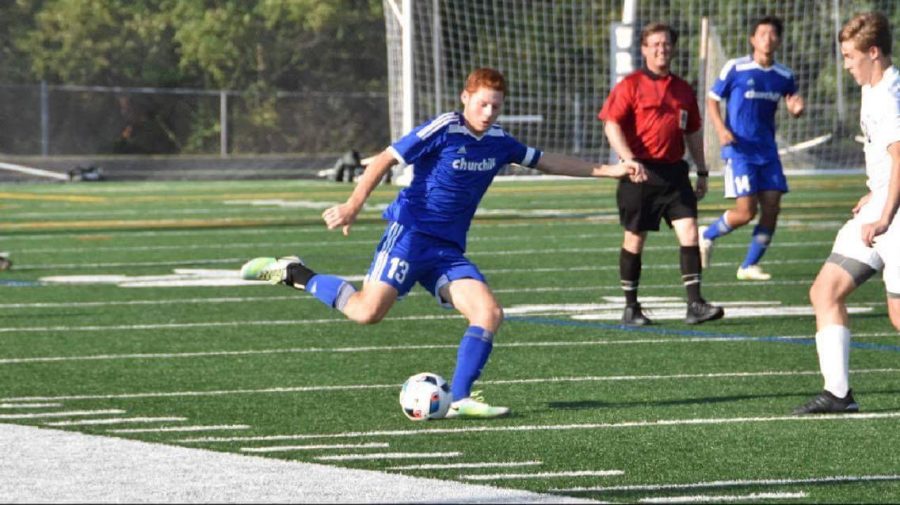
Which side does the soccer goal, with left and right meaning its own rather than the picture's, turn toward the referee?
front

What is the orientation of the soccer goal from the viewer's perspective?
toward the camera

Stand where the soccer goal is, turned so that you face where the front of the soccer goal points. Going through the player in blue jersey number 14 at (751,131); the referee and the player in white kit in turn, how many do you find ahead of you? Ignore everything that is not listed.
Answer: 3

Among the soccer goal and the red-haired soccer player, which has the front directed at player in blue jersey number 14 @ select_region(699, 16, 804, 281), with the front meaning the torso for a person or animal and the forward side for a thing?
the soccer goal

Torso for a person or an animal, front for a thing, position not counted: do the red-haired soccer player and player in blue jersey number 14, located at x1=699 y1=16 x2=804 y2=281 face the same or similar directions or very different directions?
same or similar directions

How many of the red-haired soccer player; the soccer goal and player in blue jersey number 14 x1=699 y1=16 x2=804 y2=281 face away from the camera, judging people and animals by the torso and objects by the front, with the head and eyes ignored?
0

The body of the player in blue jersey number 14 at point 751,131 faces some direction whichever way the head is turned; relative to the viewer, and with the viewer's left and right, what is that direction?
facing the viewer and to the right of the viewer

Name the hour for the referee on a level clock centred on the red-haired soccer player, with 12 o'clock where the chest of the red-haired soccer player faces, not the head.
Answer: The referee is roughly at 8 o'clock from the red-haired soccer player.

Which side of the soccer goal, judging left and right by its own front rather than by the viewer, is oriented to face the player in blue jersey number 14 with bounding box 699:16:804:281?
front

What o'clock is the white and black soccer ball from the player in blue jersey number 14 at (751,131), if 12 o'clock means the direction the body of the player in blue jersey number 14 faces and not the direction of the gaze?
The white and black soccer ball is roughly at 2 o'clock from the player in blue jersey number 14.

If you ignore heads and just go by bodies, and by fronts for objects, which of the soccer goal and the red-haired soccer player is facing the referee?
the soccer goal

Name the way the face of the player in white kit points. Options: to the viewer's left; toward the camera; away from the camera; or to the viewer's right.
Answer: to the viewer's left

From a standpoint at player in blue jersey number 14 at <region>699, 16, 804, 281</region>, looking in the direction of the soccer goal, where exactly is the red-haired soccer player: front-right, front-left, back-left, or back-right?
back-left

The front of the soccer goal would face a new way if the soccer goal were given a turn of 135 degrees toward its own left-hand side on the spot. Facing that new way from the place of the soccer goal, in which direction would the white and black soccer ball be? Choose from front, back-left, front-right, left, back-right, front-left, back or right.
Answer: back-right

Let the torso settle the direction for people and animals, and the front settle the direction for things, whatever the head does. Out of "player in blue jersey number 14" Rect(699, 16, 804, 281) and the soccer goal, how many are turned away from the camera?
0
